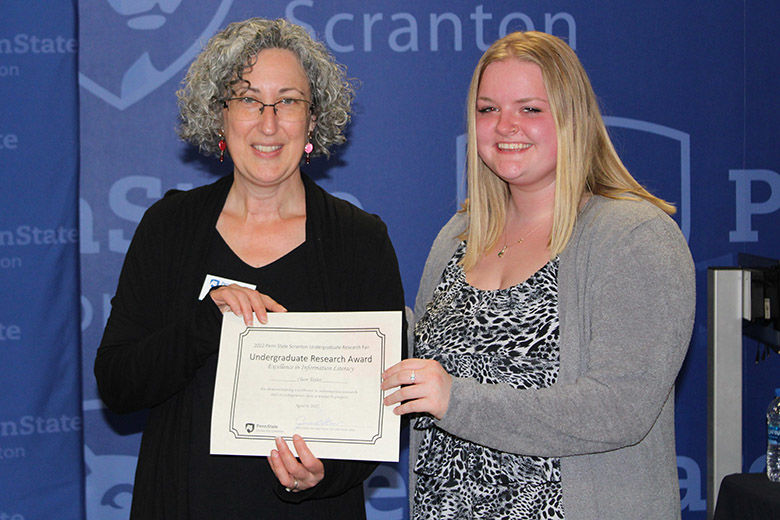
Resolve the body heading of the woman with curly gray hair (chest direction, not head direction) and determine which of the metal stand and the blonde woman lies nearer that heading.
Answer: the blonde woman

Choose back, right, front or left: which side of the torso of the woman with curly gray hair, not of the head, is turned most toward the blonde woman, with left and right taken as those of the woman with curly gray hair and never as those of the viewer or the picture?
left

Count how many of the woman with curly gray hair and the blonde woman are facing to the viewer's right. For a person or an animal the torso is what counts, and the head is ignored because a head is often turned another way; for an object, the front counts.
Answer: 0

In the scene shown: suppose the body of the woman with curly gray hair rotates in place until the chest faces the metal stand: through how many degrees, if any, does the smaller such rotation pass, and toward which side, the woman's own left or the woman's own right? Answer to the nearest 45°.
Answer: approximately 135° to the woman's own left

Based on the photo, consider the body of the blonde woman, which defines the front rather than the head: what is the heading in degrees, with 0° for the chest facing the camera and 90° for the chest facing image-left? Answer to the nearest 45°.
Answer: approximately 45°

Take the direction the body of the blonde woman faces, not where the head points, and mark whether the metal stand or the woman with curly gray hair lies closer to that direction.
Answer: the woman with curly gray hair

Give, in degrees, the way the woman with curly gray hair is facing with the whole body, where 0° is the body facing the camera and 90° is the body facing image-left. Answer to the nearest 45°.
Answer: approximately 0°
